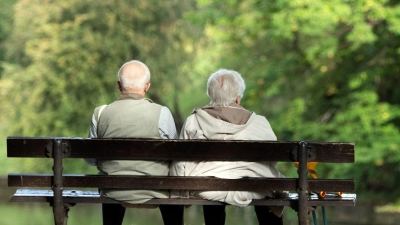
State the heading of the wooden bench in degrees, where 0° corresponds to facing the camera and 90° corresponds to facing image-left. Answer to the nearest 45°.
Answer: approximately 180°

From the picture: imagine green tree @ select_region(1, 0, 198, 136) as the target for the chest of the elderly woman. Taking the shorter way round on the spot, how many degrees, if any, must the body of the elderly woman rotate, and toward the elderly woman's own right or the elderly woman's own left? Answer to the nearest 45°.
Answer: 0° — they already face it

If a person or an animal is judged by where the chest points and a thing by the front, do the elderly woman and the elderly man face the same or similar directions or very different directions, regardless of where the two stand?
same or similar directions

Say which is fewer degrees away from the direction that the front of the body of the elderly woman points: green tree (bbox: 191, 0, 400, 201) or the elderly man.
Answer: the green tree

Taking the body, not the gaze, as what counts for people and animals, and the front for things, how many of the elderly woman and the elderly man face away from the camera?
2

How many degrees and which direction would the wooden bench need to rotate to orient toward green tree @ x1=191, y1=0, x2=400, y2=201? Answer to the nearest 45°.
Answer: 0° — it already faces it

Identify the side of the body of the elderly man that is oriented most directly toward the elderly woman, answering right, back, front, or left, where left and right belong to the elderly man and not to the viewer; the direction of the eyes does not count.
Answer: right

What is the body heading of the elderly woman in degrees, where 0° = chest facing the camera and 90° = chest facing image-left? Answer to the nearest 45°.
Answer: approximately 180°

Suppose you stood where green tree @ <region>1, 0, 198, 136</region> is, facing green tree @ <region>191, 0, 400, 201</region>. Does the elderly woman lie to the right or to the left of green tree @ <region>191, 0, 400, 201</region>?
right

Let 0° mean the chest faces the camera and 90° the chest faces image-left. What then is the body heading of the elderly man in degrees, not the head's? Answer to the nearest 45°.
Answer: approximately 180°

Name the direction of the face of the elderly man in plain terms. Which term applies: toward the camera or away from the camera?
away from the camera

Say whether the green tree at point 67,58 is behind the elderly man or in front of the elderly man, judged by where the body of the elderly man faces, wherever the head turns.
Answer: in front

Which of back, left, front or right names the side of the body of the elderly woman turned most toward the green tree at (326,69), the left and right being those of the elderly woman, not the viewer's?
front
